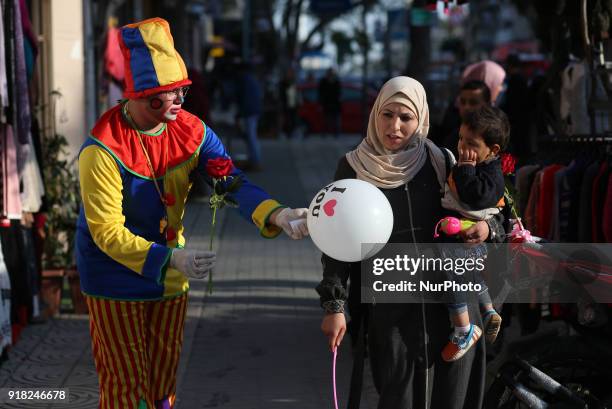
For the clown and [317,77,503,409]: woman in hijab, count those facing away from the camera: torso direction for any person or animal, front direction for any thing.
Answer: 0

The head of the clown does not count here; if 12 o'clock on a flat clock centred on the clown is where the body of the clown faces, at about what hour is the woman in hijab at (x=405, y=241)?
The woman in hijab is roughly at 11 o'clock from the clown.

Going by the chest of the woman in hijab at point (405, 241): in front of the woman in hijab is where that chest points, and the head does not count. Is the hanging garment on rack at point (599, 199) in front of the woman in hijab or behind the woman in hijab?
behind

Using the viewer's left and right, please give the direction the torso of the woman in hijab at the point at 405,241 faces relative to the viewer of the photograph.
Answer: facing the viewer

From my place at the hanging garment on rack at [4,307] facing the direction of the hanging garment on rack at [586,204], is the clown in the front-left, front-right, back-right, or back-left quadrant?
front-right

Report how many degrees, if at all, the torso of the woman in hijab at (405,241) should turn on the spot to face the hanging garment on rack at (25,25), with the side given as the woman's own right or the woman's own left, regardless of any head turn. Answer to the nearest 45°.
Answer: approximately 135° to the woman's own right

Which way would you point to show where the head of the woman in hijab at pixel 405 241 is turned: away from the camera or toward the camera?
toward the camera

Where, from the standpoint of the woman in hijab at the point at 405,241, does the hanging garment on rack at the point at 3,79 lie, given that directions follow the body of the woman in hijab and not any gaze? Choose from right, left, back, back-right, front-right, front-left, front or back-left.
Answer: back-right
